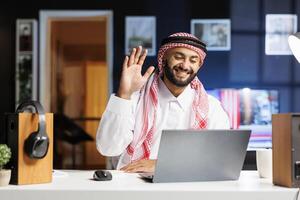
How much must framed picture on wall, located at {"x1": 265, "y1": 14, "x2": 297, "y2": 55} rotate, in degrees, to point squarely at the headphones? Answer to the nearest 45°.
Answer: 0° — it already faces it

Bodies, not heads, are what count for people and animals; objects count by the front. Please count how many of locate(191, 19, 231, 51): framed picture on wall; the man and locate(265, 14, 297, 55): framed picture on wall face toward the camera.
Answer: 3

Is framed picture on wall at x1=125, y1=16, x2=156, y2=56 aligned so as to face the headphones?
yes

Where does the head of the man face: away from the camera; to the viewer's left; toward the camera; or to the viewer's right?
toward the camera

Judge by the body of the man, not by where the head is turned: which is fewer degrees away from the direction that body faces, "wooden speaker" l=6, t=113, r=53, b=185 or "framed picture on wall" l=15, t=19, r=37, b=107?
the wooden speaker

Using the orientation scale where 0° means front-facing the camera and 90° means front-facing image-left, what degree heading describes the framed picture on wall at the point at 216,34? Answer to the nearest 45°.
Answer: approximately 0°

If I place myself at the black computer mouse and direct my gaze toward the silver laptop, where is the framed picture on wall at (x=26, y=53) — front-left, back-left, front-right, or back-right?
back-left

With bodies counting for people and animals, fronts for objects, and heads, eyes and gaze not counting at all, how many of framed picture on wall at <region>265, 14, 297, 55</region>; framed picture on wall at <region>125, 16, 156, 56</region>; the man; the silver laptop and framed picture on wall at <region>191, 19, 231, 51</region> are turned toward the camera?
4

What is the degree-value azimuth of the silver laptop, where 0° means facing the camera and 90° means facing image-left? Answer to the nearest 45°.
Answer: approximately 135°

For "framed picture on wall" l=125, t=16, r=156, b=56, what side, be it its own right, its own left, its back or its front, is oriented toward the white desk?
front

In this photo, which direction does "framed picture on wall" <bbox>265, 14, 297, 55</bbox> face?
toward the camera

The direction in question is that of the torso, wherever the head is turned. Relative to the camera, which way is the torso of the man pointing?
toward the camera

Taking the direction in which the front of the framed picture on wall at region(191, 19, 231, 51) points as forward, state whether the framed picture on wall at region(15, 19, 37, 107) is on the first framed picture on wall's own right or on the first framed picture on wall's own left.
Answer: on the first framed picture on wall's own right

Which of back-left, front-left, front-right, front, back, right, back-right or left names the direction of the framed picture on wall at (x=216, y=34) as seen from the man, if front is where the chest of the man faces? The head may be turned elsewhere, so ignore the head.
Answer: back

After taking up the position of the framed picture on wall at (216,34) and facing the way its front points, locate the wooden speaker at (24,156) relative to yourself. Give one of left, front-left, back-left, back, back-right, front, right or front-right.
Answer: front

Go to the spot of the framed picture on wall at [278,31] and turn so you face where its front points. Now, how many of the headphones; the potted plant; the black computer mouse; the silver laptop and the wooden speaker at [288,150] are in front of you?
5

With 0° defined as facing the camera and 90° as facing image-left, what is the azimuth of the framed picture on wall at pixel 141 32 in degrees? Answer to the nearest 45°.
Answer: approximately 0°

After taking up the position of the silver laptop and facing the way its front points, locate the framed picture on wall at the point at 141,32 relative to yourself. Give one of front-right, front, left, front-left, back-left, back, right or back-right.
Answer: front-right

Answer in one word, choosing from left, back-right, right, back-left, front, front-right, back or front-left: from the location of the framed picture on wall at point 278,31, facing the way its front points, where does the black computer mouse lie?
front
